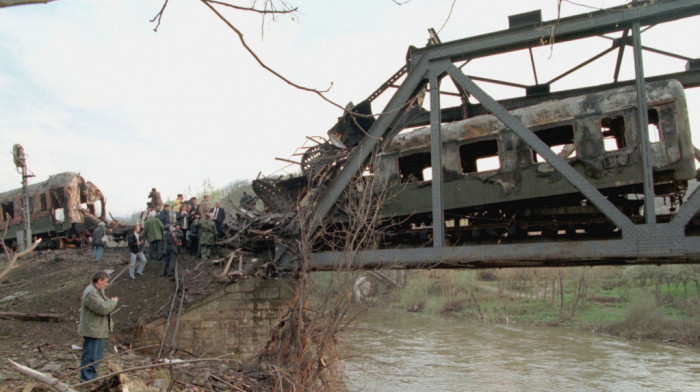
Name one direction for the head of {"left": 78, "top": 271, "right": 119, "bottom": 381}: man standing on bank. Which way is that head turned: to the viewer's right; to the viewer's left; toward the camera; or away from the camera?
to the viewer's right

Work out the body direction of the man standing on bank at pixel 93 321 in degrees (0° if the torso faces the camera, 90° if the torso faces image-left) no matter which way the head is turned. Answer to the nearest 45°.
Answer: approximately 270°

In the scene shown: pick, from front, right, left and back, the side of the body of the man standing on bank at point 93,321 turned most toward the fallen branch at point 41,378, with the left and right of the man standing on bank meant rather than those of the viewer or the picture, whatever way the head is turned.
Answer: right

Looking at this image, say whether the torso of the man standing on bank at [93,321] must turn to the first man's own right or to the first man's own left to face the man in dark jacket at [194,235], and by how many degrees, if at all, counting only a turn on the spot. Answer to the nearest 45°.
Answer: approximately 90° to the first man's own left

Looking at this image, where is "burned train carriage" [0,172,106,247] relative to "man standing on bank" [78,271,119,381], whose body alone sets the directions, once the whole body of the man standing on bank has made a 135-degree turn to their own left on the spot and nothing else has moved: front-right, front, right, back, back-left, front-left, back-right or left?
front-right

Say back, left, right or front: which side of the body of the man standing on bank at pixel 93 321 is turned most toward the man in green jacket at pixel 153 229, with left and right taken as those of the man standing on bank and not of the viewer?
left

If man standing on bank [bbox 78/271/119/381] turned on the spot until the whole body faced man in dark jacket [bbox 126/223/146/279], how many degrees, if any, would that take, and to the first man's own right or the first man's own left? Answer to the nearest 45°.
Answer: approximately 90° to the first man's own left

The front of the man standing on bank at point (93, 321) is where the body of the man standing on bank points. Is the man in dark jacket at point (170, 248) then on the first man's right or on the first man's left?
on the first man's left
